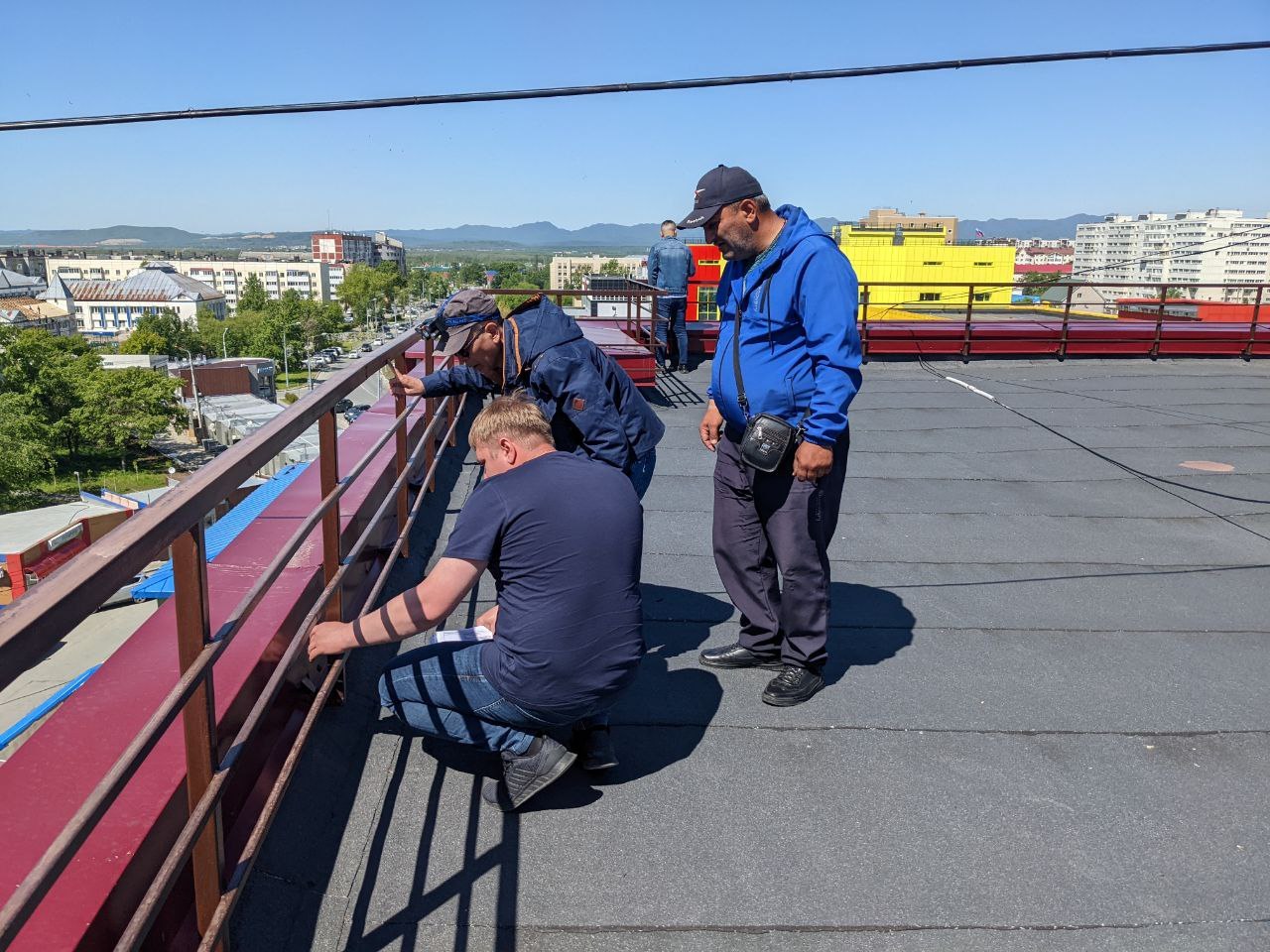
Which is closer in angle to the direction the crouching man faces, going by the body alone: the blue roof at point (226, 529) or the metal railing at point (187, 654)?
the blue roof

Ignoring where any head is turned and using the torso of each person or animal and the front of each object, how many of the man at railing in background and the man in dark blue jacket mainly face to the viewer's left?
1

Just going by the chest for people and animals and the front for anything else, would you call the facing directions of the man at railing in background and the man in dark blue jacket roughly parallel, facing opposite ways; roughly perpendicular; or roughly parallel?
roughly perpendicular

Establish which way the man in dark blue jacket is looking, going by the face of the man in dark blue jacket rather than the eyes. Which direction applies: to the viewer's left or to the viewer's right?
to the viewer's left

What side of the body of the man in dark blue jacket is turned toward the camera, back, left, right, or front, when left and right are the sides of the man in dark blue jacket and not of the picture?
left

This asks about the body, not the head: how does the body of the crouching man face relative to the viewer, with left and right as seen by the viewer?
facing away from the viewer and to the left of the viewer

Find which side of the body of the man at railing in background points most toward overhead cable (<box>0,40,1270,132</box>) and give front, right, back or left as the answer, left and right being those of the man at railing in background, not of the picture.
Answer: back

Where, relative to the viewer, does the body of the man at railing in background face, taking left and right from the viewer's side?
facing away from the viewer

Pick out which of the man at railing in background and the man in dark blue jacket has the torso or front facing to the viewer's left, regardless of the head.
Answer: the man in dark blue jacket
